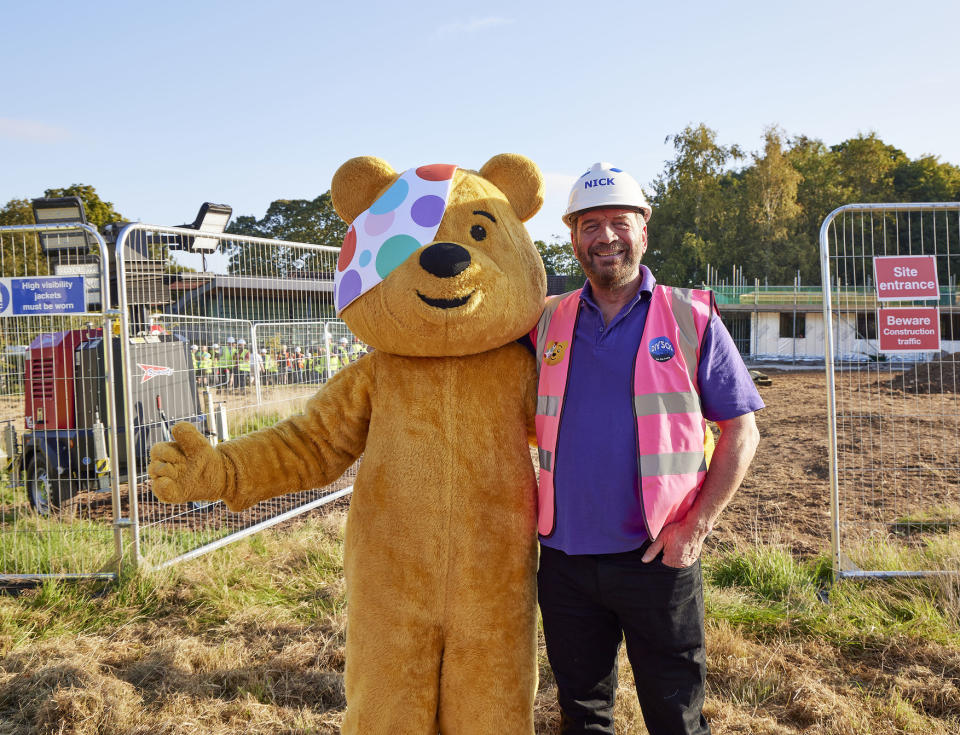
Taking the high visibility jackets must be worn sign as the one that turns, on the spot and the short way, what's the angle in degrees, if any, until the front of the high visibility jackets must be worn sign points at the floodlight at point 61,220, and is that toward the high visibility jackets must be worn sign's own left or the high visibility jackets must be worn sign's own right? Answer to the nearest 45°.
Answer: approximately 180°

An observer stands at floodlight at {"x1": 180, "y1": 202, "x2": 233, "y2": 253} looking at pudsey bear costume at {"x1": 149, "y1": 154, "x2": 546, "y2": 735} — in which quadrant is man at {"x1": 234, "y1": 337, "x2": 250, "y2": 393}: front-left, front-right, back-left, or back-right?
back-left

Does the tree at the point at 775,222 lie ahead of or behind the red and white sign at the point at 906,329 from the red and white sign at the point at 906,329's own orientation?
behind

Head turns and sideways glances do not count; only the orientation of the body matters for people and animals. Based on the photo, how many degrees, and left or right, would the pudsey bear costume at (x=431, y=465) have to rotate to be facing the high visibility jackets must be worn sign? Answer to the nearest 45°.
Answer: approximately 135° to its right

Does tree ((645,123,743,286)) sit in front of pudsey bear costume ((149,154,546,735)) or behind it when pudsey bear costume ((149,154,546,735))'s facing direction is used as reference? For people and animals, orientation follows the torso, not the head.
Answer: behind

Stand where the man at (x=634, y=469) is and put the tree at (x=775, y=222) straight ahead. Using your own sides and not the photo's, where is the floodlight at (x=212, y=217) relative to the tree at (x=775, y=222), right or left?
left

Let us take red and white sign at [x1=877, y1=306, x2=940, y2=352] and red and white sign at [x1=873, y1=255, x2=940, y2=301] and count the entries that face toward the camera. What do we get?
2

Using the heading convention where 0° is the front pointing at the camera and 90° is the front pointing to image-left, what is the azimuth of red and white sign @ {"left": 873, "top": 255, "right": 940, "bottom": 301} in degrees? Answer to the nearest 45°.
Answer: approximately 0°

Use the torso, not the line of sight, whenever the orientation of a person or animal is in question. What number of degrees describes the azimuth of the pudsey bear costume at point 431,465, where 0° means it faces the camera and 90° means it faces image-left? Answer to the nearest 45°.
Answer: approximately 0°

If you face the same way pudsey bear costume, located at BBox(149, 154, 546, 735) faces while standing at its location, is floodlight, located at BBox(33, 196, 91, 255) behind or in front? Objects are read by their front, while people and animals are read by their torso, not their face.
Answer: behind

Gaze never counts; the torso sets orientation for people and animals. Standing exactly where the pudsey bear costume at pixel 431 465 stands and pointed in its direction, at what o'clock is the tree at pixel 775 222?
The tree is roughly at 7 o'clock from the pudsey bear costume.
